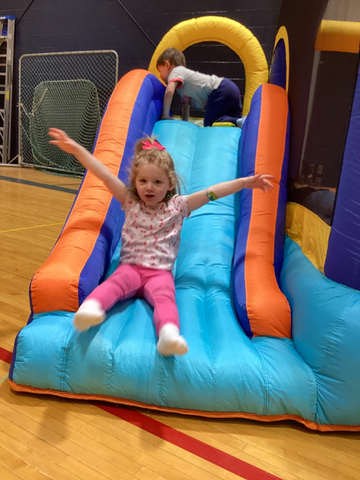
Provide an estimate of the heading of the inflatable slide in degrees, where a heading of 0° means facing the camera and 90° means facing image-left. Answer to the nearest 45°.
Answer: approximately 0°

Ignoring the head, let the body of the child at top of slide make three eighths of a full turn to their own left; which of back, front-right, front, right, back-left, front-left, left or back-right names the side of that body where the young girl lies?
front-right

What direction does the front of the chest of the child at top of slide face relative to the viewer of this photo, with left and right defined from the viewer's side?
facing to the left of the viewer

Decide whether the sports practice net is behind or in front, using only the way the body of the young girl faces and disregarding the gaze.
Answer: behind

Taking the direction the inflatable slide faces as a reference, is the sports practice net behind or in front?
behind
